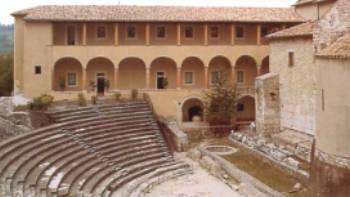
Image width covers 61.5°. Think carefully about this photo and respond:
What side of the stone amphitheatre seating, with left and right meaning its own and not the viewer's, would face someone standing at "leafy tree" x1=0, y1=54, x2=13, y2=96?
back

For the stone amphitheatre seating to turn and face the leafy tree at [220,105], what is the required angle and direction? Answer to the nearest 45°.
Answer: approximately 90° to its left

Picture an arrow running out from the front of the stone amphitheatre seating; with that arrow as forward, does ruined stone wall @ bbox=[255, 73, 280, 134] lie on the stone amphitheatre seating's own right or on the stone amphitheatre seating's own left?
on the stone amphitheatre seating's own left

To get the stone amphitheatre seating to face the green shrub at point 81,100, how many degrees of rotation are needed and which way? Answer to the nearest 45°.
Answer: approximately 135° to its left

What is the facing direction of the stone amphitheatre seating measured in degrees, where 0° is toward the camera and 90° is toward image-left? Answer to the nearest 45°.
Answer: approximately 315°
